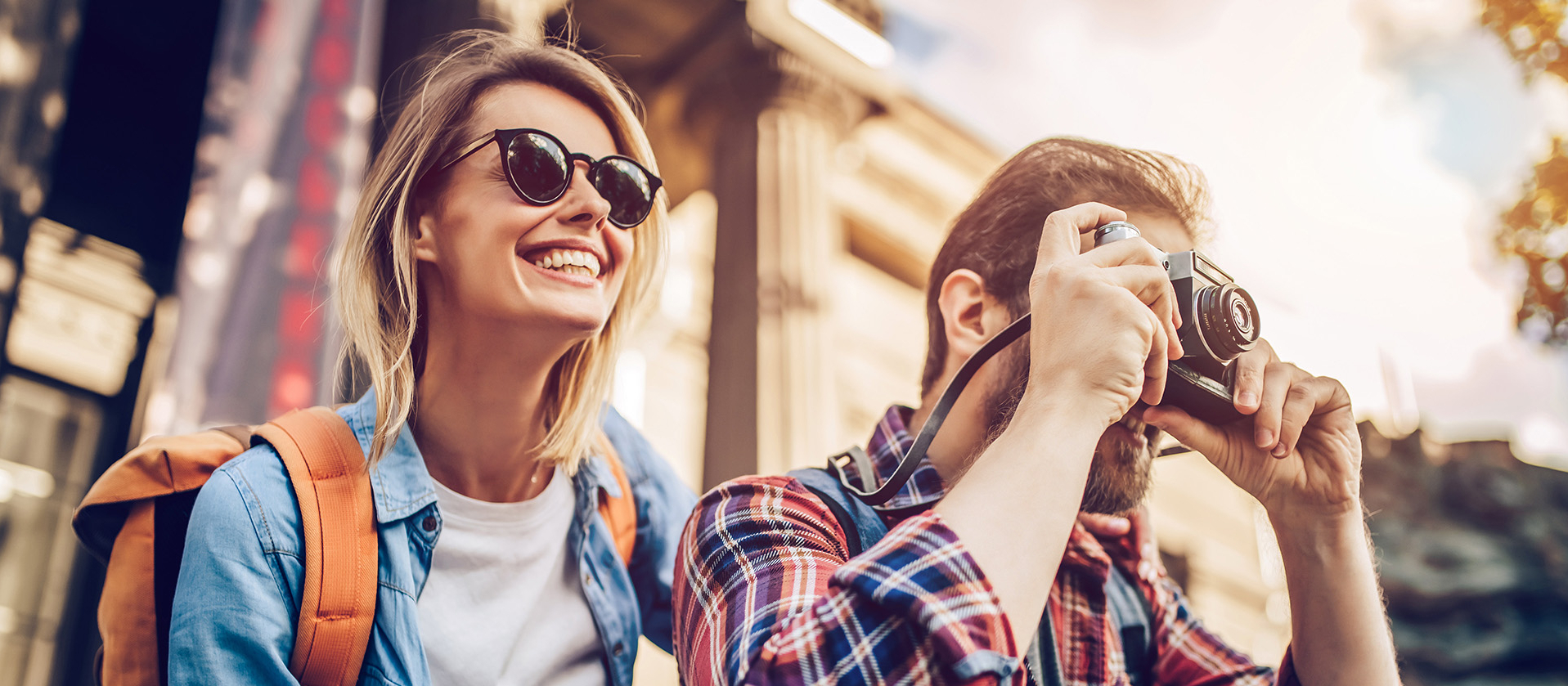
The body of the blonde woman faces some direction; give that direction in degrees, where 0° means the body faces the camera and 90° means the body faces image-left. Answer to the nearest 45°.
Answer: approximately 315°

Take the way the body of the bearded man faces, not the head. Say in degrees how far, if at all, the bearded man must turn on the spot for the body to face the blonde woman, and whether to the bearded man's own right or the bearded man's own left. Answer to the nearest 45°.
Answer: approximately 135° to the bearded man's own right

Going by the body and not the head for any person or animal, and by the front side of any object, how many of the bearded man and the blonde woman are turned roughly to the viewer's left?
0

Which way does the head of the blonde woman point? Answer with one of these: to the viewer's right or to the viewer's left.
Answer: to the viewer's right
